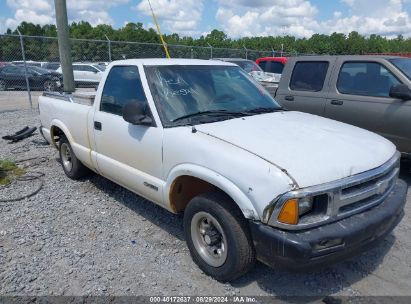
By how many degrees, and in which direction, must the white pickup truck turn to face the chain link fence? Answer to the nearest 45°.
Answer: approximately 180°

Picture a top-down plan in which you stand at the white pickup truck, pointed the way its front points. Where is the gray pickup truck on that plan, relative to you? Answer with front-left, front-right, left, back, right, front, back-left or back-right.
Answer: left

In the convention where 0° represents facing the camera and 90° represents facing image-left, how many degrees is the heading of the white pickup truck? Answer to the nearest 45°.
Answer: approximately 315°

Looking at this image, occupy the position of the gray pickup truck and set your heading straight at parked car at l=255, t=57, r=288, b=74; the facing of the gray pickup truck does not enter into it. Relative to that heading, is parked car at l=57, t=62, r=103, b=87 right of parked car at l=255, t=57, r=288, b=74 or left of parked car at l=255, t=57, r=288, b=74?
left

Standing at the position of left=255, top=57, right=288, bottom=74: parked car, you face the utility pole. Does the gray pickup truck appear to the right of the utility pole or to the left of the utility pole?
left

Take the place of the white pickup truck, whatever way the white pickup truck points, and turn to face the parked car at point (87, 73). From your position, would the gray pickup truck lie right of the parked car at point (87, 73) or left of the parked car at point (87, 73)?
right

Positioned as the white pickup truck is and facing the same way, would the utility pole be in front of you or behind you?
behind

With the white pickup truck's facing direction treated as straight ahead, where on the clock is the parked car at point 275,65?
The parked car is roughly at 8 o'clock from the white pickup truck.
